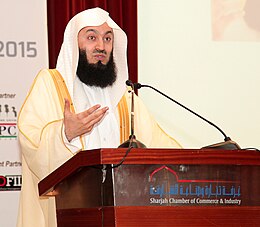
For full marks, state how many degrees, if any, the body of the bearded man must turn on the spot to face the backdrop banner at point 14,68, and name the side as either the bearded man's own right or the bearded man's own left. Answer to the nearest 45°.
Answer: approximately 180°

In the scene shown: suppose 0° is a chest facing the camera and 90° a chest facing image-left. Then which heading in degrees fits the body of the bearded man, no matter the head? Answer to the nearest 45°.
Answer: approximately 315°

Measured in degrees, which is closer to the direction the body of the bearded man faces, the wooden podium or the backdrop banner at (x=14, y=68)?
the wooden podium

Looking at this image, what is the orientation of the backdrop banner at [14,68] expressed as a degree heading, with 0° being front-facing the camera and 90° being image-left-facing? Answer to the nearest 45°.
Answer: approximately 0°
